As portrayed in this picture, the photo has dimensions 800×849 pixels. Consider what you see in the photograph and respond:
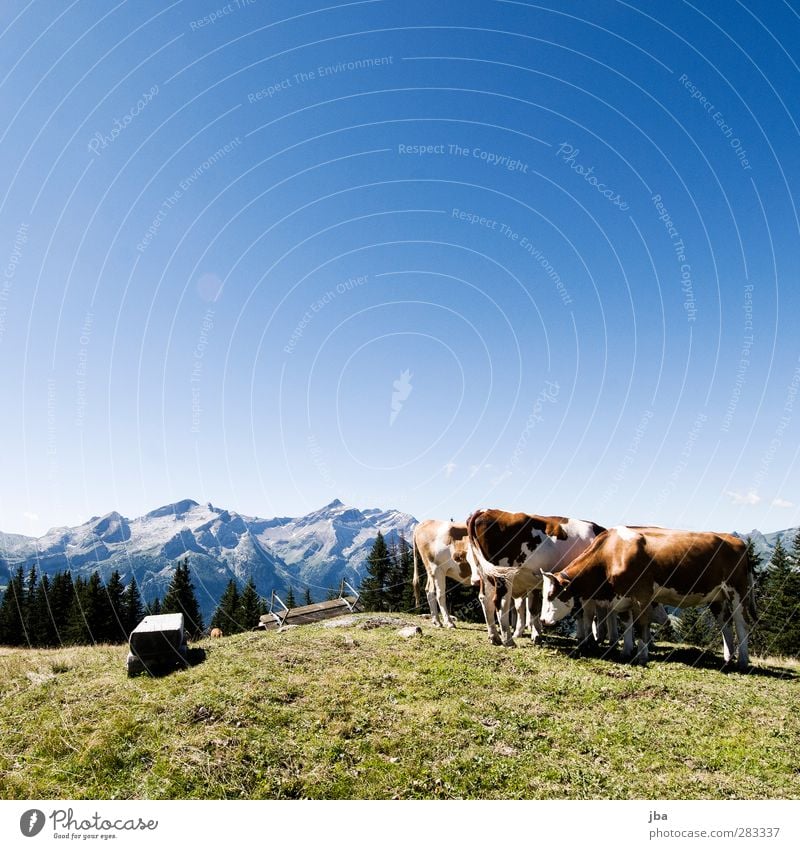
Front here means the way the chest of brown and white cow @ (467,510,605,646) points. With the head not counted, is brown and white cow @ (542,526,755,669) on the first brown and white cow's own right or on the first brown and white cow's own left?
on the first brown and white cow's own right

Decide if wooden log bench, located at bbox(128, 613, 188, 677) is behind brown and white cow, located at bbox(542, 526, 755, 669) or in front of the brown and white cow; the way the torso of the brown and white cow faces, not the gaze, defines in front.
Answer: in front

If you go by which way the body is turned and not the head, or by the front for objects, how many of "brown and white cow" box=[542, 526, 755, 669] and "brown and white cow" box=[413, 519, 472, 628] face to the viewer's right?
1

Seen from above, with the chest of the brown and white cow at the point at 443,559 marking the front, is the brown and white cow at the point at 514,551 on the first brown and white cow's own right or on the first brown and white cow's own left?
on the first brown and white cow's own right

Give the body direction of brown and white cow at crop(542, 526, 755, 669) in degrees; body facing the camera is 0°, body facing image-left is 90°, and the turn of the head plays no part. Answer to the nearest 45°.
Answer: approximately 90°

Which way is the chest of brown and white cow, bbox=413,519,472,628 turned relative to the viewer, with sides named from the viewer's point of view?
facing to the right of the viewer

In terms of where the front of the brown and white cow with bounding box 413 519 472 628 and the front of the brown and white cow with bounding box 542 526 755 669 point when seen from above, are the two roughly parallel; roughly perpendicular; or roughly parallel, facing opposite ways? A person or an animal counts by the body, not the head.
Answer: roughly parallel, facing opposite ways
